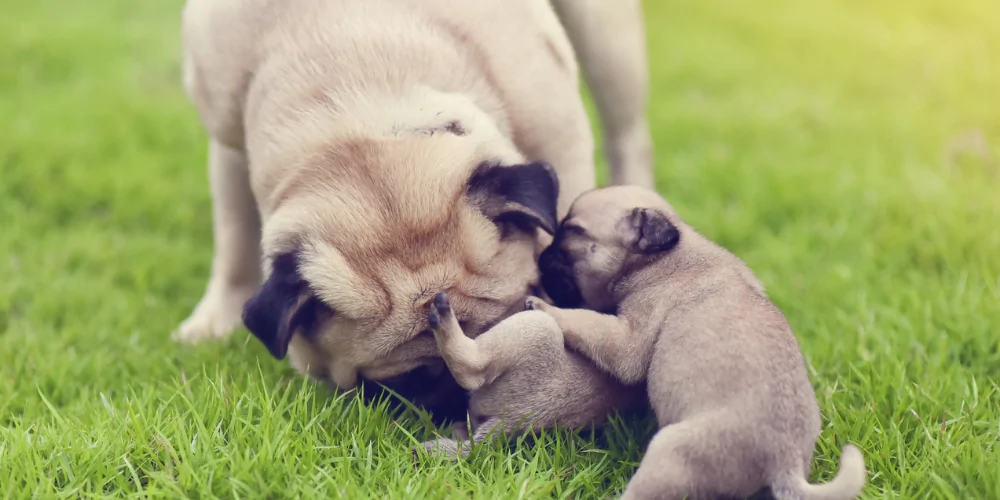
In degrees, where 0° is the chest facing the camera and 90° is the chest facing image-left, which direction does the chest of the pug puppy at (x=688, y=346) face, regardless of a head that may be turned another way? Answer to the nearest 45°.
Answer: approximately 90°

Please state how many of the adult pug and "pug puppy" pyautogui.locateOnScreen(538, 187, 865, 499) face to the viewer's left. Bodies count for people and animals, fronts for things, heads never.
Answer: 1

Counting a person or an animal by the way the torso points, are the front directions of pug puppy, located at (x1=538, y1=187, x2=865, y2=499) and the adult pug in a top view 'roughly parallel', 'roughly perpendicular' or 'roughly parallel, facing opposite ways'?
roughly perpendicular

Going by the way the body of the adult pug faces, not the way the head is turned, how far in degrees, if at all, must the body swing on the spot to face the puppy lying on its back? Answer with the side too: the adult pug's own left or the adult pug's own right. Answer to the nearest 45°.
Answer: approximately 45° to the adult pug's own left

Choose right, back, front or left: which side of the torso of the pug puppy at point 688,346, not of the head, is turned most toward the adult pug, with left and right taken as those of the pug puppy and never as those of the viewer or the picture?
front
